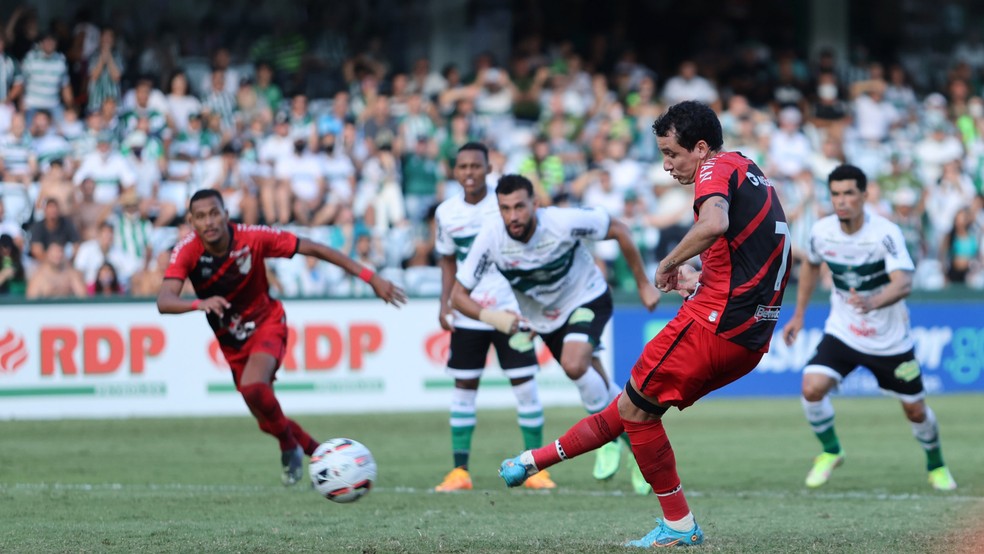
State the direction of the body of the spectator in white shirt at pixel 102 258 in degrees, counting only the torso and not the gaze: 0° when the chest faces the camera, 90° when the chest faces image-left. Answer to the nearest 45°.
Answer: approximately 0°

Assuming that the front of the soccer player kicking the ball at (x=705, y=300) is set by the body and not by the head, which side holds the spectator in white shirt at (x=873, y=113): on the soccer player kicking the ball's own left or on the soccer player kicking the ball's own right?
on the soccer player kicking the ball's own right

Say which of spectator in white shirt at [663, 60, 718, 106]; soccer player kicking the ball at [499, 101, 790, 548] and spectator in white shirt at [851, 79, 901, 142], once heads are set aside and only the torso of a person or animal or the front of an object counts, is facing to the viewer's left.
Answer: the soccer player kicking the ball

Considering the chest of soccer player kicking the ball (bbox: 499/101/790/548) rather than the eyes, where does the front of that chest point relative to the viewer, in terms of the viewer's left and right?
facing to the left of the viewer
